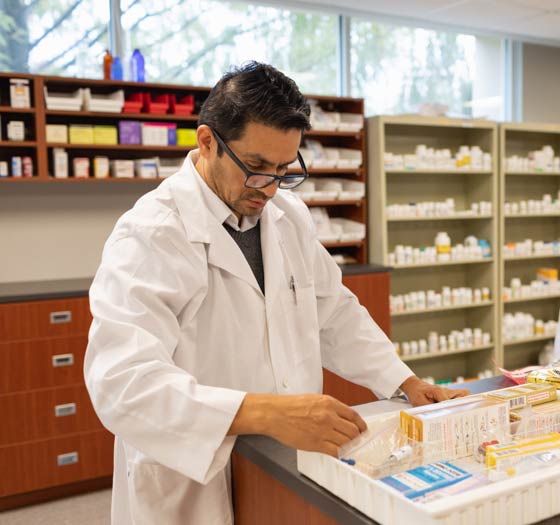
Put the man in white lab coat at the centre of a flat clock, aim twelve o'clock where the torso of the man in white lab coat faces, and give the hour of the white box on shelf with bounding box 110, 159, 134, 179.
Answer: The white box on shelf is roughly at 7 o'clock from the man in white lab coat.

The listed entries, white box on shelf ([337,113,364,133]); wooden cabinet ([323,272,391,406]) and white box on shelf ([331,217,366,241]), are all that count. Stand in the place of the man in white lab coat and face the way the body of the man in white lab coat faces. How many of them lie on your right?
0

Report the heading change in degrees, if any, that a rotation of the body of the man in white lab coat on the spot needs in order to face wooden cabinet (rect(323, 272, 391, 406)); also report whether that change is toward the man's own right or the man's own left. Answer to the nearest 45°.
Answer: approximately 135° to the man's own left

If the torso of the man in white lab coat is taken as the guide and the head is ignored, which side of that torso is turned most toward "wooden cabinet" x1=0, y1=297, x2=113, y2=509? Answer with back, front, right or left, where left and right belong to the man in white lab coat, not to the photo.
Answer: back

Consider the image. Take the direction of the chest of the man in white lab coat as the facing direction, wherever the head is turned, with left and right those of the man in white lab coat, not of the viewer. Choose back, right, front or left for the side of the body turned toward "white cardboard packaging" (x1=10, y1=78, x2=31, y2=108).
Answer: back

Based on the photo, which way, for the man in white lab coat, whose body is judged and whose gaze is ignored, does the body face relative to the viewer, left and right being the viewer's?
facing the viewer and to the right of the viewer

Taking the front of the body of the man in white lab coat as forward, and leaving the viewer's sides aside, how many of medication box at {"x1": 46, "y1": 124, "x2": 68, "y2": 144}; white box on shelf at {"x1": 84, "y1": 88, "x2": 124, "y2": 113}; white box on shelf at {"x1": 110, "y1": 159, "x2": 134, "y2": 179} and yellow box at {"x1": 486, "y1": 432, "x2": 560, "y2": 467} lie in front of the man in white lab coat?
1

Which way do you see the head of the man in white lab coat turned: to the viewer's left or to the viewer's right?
to the viewer's right

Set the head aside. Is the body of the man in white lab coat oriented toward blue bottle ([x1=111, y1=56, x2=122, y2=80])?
no

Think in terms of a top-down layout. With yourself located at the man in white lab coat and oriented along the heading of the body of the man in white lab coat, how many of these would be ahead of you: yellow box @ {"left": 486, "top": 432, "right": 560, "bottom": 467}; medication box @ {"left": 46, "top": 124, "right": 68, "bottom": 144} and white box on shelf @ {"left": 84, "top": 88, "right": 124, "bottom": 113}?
1

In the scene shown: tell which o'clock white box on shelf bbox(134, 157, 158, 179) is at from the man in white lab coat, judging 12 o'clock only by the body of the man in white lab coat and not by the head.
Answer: The white box on shelf is roughly at 7 o'clock from the man in white lab coat.

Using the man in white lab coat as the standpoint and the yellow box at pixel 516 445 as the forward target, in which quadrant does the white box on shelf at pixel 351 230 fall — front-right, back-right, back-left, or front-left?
back-left

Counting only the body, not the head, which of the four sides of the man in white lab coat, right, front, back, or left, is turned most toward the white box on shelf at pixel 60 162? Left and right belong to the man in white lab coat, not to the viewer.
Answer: back

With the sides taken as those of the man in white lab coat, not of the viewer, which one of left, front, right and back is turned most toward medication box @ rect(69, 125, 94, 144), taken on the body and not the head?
back

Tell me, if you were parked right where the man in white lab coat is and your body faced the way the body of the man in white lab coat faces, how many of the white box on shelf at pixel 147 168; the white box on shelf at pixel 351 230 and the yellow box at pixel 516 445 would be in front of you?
1

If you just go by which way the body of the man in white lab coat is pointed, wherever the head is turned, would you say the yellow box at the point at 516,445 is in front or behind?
in front

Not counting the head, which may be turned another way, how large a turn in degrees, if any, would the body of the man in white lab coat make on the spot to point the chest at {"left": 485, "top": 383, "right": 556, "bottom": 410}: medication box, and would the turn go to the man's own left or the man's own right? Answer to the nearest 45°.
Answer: approximately 45° to the man's own left
